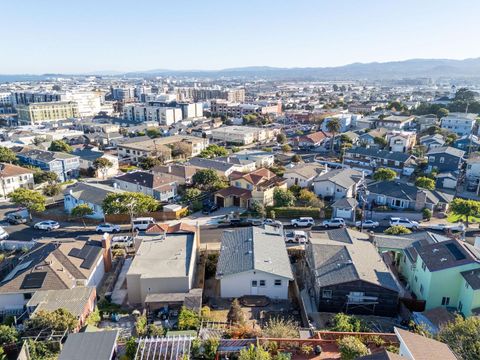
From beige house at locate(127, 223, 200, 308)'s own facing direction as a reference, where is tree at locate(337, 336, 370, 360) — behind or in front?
behind

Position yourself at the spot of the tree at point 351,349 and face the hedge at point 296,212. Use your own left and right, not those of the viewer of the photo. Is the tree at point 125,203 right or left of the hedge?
left

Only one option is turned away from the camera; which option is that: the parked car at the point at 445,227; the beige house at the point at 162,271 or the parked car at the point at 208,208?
the beige house

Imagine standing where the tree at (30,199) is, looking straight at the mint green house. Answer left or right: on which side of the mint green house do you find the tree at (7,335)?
right

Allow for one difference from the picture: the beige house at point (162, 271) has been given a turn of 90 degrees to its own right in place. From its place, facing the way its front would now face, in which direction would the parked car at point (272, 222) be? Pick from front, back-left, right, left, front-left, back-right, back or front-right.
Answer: front-left

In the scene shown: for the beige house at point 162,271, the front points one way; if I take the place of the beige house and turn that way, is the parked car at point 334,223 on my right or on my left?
on my right

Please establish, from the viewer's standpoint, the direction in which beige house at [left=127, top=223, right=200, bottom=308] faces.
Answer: facing away from the viewer

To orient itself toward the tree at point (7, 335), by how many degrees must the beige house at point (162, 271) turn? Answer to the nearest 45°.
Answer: approximately 135° to its left

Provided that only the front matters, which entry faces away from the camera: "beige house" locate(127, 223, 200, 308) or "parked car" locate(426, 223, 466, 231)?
the beige house

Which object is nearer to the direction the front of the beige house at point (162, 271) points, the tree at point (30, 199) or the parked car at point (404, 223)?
the tree

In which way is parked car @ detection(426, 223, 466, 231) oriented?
to the viewer's left
